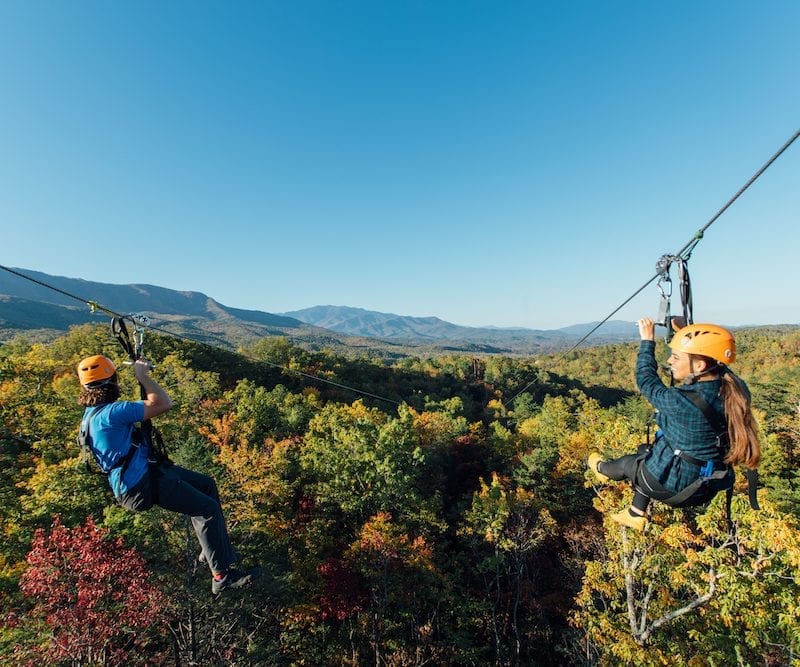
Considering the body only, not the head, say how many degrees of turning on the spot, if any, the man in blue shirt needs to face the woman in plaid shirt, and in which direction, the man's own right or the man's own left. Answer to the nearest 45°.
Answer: approximately 90° to the man's own right

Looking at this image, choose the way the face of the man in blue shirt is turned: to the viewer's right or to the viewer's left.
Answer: to the viewer's right

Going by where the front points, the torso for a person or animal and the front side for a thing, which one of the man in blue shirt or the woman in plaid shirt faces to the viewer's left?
the woman in plaid shirt

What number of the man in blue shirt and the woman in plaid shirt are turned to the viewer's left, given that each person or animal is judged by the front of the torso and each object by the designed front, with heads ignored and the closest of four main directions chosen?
1

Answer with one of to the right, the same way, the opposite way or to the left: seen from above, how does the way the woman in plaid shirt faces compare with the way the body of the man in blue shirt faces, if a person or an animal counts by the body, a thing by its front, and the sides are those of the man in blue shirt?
to the left

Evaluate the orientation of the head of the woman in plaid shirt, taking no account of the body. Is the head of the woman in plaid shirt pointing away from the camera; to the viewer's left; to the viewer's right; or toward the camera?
to the viewer's left

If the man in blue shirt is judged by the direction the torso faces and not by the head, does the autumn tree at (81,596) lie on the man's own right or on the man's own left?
on the man's own left

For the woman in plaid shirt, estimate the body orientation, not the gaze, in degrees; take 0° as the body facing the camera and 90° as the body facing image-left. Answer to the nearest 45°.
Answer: approximately 90°

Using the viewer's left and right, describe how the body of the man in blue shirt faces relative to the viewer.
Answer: facing away from the viewer and to the right of the viewer
